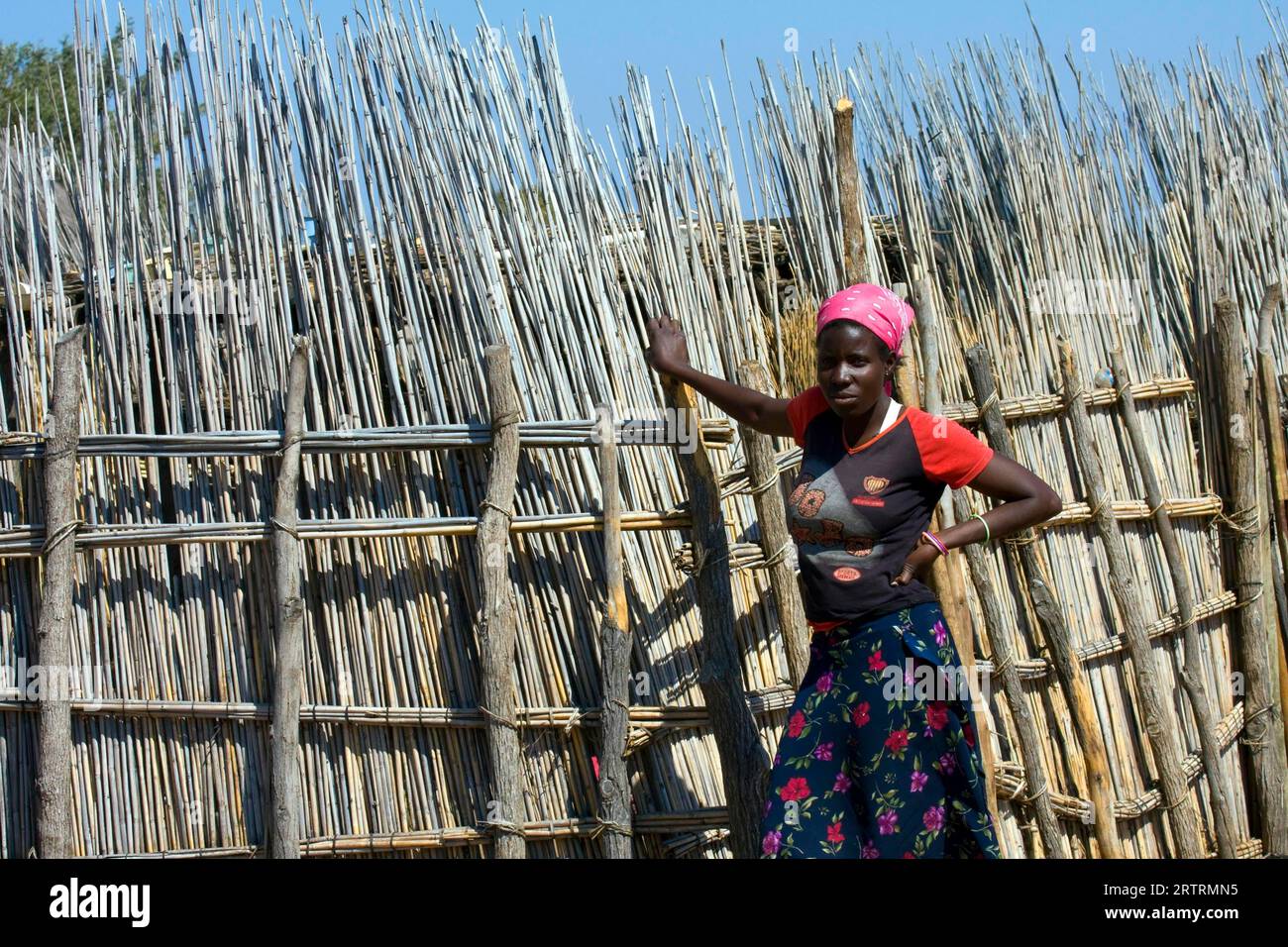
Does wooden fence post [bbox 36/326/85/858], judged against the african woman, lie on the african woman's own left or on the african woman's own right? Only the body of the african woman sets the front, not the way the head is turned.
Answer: on the african woman's own right

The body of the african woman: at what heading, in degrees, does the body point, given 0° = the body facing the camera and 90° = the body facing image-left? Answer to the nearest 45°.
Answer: approximately 45°

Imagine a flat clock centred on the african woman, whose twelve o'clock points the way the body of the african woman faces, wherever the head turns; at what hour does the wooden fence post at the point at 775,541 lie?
The wooden fence post is roughly at 4 o'clock from the african woman.
